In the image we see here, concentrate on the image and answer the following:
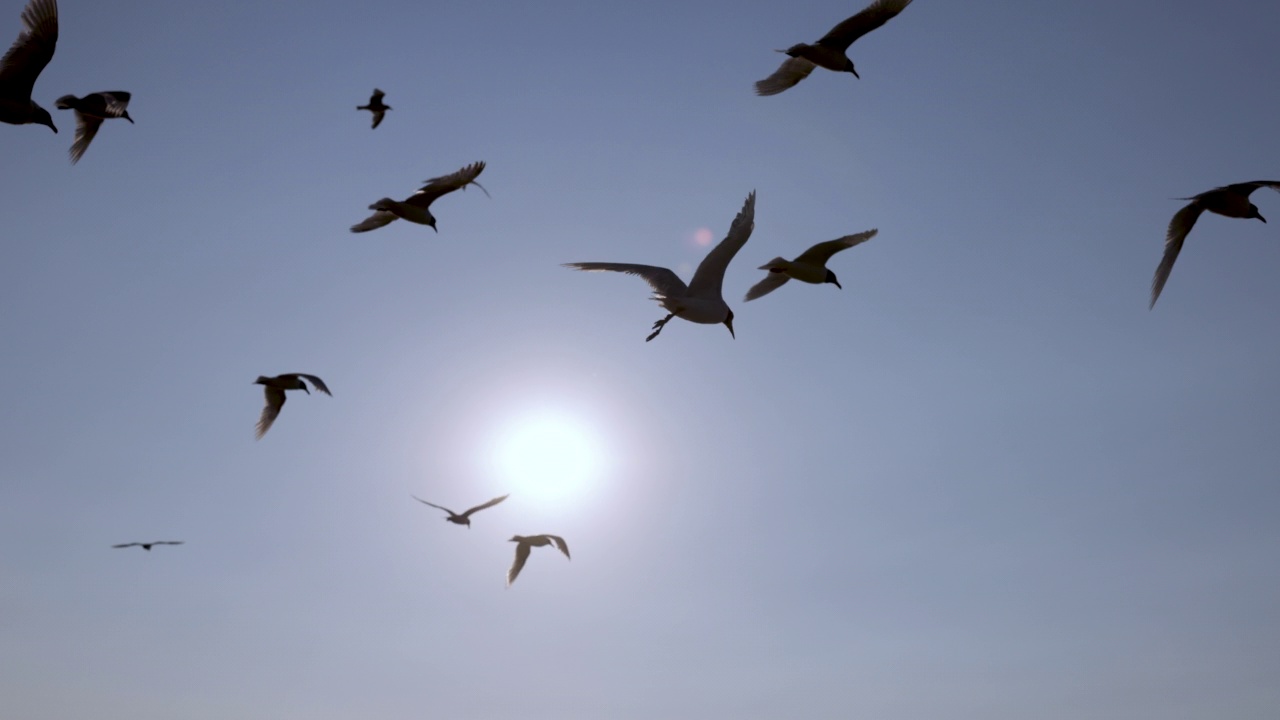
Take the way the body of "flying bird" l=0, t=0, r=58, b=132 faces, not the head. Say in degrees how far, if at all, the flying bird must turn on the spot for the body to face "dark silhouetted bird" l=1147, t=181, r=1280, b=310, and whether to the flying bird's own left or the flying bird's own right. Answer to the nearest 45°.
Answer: approximately 45° to the flying bird's own right

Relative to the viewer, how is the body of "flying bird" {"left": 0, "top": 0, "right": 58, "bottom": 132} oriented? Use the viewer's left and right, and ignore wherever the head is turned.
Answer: facing to the right of the viewer

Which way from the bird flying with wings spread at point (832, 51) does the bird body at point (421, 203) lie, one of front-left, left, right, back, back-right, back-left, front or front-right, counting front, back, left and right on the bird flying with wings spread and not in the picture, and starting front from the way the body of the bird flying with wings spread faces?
back

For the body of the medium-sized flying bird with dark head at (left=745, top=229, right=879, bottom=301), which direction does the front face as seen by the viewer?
to the viewer's right

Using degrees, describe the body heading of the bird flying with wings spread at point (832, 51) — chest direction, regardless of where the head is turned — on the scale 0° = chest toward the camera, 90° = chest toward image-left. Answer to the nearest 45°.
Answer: approximately 270°

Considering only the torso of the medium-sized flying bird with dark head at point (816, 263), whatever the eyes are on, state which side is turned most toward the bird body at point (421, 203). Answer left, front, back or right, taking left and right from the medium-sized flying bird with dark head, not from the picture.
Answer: back

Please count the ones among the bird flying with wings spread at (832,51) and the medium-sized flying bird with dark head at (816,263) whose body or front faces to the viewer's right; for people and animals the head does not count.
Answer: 2
